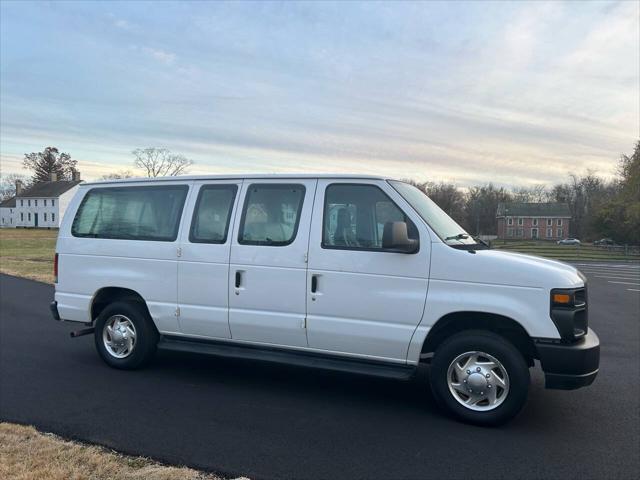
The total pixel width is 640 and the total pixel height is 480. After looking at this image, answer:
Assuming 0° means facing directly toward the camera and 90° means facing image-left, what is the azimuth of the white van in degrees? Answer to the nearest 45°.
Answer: approximately 315°
